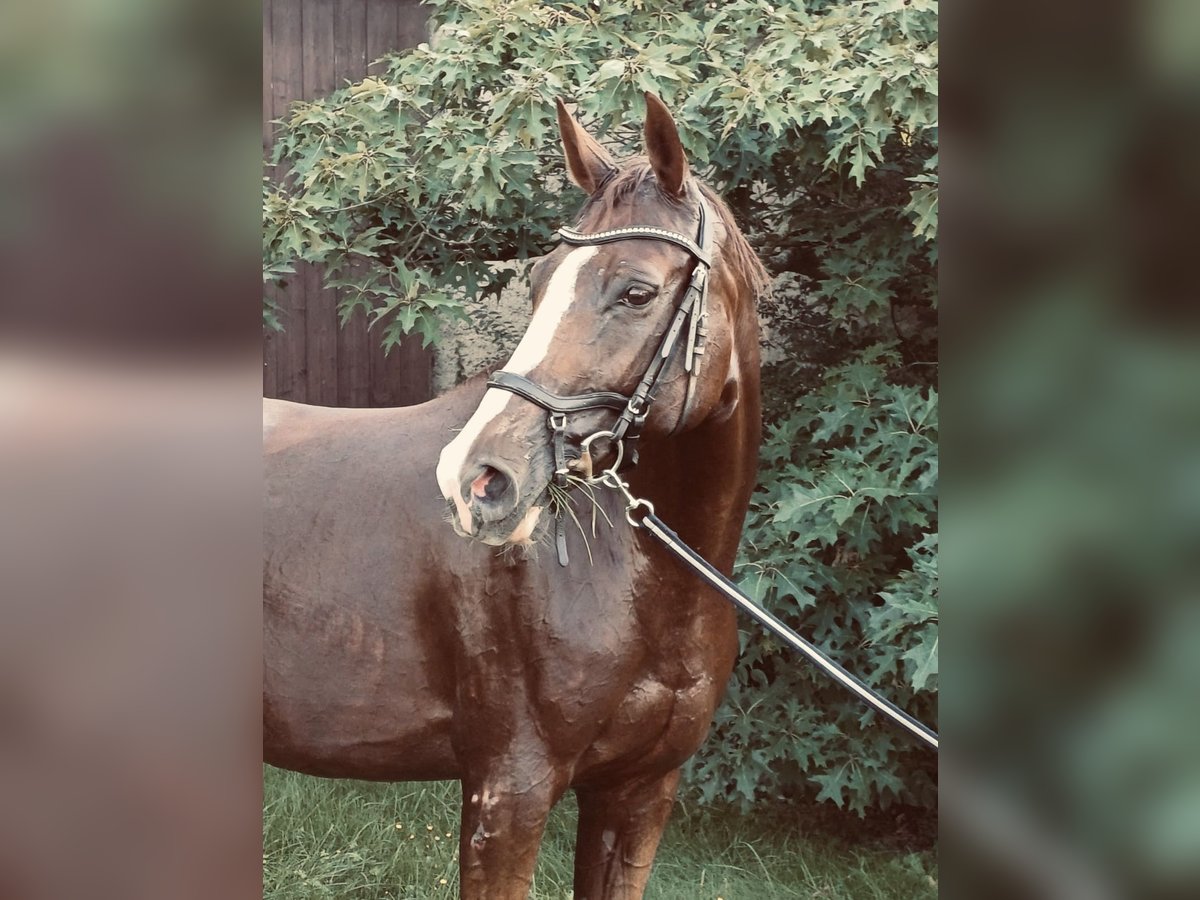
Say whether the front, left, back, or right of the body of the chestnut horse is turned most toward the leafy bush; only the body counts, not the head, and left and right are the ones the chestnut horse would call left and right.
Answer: left

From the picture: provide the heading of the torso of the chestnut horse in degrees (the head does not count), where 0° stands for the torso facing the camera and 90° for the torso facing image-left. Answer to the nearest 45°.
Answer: approximately 315°

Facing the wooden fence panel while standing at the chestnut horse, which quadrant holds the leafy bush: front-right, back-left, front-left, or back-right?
front-right

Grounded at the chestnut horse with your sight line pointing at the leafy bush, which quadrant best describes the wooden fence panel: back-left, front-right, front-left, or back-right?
front-left

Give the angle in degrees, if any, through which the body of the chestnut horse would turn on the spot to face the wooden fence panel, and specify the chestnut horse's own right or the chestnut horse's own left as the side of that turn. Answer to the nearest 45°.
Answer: approximately 135° to the chestnut horse's own left
